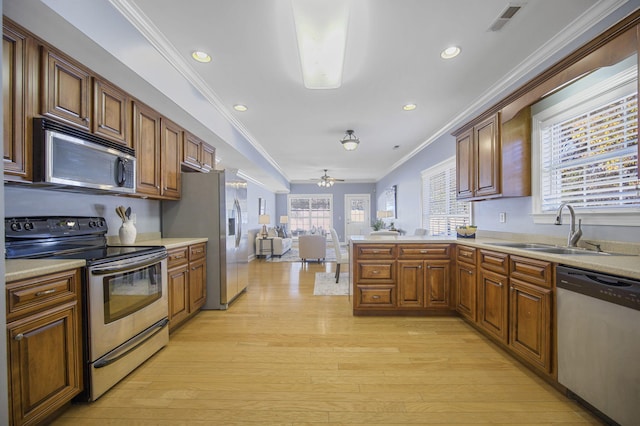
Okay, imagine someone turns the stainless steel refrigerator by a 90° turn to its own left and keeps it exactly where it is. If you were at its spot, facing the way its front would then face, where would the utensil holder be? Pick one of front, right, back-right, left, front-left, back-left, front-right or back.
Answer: back-left

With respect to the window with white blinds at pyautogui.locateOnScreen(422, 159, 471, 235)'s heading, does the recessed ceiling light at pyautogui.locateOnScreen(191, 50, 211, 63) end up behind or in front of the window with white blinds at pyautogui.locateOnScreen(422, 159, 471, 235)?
in front

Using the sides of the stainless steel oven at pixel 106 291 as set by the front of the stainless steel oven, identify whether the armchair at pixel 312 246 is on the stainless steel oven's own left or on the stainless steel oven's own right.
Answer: on the stainless steel oven's own left

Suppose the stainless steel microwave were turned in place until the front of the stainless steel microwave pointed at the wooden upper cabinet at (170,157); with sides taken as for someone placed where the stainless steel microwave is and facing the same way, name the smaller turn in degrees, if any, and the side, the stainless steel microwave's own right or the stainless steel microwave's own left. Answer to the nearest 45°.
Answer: approximately 90° to the stainless steel microwave's own left

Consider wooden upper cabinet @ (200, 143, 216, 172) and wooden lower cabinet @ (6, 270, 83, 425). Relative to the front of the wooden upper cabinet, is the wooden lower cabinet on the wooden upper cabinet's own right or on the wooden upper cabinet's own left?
on the wooden upper cabinet's own right

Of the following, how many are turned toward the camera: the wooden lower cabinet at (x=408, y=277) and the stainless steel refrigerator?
1

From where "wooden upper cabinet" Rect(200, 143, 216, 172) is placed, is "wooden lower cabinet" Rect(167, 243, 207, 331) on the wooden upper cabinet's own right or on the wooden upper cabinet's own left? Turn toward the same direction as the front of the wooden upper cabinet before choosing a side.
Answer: on the wooden upper cabinet's own right

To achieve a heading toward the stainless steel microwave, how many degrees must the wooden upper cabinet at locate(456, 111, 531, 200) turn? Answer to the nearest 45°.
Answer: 0° — it already faces it

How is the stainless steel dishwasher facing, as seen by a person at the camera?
facing the viewer and to the left of the viewer

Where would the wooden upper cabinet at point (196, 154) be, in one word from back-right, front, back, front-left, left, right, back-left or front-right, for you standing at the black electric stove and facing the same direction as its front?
left

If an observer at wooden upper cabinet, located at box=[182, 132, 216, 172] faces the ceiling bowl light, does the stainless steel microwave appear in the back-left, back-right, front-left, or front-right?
back-right

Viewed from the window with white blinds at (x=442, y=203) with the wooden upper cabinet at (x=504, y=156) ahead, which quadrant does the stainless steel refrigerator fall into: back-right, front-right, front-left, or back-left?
front-right

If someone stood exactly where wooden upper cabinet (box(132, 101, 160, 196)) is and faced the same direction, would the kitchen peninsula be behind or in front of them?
in front

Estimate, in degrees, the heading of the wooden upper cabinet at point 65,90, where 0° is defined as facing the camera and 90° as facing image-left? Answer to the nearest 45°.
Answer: approximately 315°
